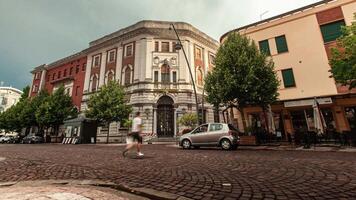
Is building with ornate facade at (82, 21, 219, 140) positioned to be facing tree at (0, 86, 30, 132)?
no

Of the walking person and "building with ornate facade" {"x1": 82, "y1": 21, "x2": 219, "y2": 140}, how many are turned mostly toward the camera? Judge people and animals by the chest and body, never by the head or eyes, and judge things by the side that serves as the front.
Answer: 1

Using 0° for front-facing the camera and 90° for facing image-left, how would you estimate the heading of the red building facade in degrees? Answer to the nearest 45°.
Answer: approximately 45°

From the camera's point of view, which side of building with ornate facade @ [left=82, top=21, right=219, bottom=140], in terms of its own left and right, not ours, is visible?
front

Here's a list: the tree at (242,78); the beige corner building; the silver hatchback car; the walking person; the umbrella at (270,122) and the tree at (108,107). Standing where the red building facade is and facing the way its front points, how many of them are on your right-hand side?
0

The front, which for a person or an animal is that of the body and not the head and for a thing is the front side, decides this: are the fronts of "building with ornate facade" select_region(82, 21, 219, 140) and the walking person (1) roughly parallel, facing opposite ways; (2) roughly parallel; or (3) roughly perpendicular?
roughly perpendicular

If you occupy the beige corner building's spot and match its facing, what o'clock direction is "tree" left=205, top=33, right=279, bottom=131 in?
The tree is roughly at 12 o'clock from the beige corner building.

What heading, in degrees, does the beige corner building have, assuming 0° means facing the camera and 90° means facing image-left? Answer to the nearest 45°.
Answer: approximately 45°

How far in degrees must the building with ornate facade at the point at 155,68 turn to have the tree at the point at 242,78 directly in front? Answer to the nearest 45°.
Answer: approximately 45° to its left

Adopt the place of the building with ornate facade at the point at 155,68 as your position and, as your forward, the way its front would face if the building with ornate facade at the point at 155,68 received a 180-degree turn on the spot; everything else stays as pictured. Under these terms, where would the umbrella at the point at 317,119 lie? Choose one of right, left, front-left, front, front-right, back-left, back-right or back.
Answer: back-right

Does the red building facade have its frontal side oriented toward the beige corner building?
no

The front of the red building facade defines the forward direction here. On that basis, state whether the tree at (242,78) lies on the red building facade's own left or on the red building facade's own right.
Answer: on the red building facade's own left

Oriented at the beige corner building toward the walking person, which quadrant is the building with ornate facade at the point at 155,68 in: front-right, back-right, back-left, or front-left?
front-right

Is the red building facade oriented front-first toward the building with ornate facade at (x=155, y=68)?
no
